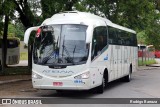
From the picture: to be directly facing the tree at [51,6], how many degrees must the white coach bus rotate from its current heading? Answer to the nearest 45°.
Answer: approximately 135° to its right

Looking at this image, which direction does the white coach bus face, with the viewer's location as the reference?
facing the viewer and to the left of the viewer
